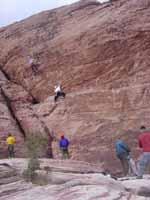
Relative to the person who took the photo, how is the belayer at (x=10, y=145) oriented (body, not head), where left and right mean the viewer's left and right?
facing away from the viewer

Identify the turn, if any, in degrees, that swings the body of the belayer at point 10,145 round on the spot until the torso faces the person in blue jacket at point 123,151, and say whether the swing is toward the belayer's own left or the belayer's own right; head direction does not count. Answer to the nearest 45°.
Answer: approximately 135° to the belayer's own right

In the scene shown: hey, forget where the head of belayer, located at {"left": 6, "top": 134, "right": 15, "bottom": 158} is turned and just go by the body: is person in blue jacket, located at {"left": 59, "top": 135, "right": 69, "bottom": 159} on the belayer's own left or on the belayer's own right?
on the belayer's own right
